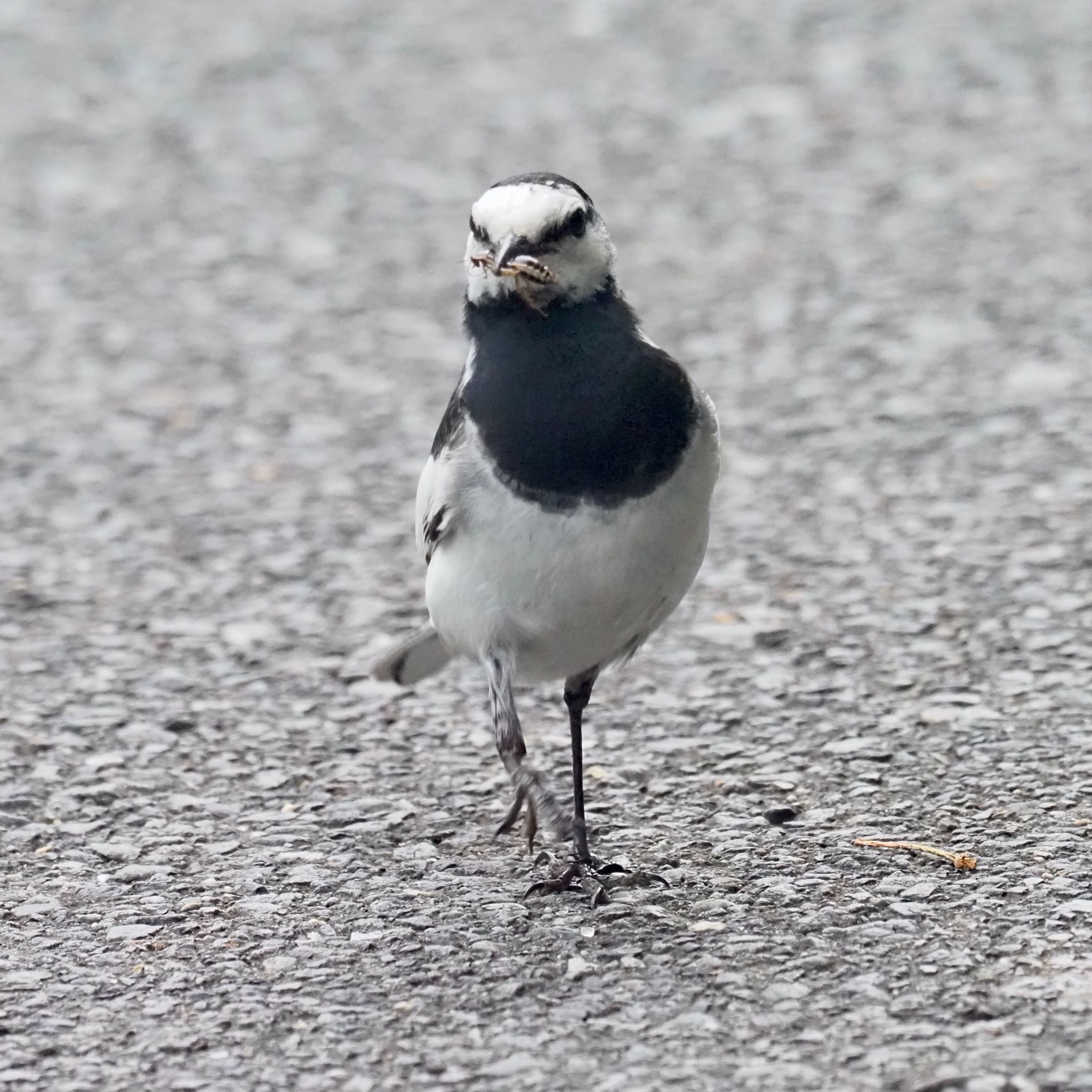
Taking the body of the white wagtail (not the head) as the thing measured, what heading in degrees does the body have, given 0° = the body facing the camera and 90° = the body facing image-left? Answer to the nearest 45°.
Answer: approximately 0°
